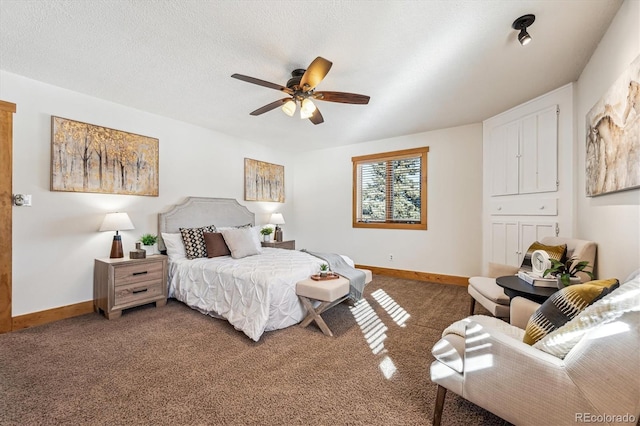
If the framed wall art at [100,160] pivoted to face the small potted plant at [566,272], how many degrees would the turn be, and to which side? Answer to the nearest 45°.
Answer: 0° — it already faces it

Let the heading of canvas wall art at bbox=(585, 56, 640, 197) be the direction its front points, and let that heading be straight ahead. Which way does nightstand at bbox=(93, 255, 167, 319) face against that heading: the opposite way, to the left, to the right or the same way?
the opposite way

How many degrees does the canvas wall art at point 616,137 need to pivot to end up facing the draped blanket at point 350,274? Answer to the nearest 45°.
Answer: approximately 45° to its right

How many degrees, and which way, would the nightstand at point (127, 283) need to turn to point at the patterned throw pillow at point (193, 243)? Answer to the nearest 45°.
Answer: approximately 45° to its left

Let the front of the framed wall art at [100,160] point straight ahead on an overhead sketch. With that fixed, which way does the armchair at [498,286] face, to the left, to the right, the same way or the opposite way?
the opposite way
